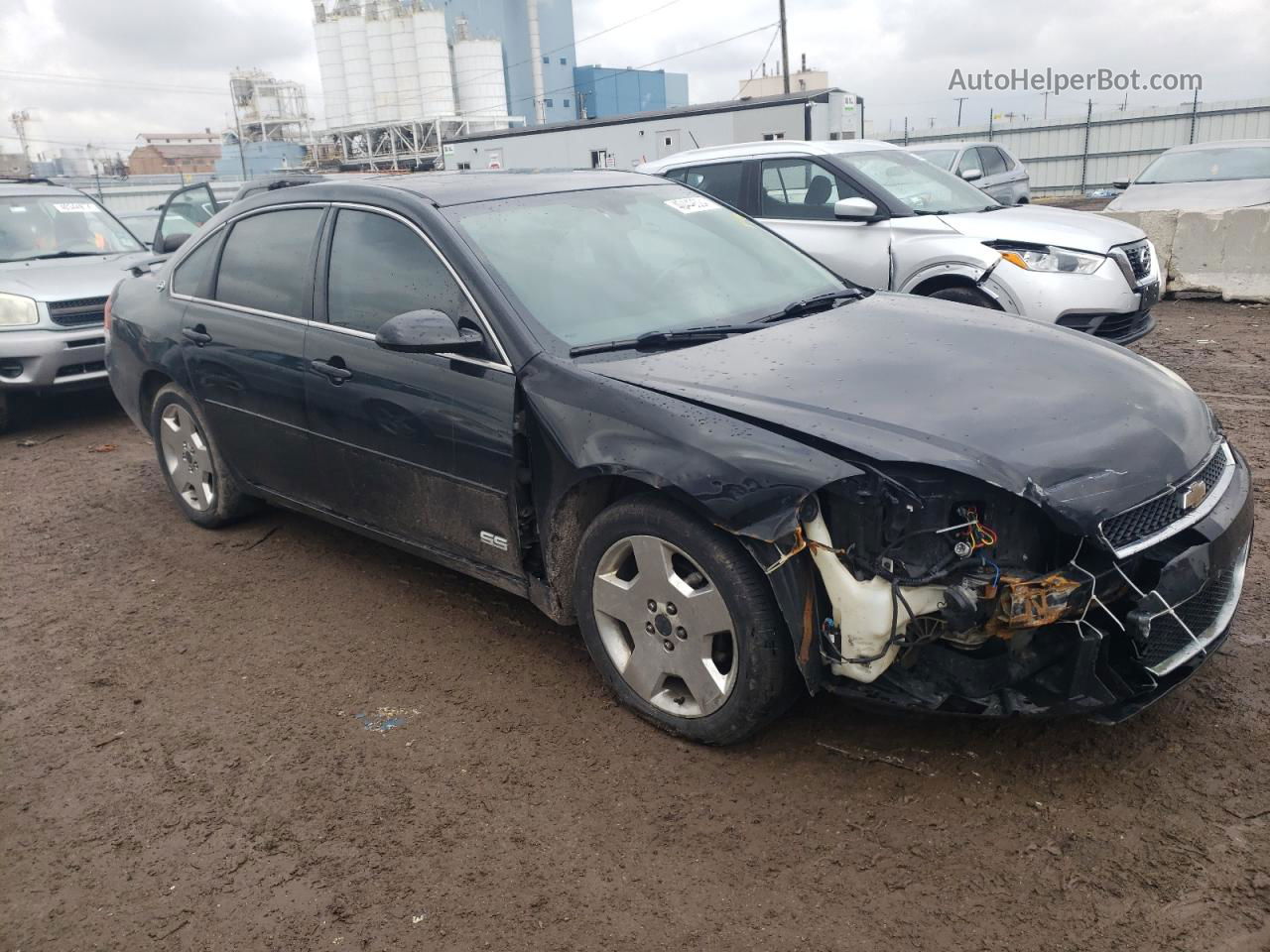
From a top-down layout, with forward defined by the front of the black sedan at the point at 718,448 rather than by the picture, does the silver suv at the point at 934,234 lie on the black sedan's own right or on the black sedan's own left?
on the black sedan's own left

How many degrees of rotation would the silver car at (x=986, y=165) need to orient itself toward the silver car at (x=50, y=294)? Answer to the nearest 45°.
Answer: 0° — it already faces it

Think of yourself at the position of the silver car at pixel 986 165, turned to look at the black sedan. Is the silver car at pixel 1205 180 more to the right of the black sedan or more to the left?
left

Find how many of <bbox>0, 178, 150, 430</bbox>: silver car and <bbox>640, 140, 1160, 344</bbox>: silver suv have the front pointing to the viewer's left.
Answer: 0

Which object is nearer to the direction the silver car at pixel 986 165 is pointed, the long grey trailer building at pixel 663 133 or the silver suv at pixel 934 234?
the silver suv

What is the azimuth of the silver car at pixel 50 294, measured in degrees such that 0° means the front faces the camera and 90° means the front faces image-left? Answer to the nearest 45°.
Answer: approximately 315°

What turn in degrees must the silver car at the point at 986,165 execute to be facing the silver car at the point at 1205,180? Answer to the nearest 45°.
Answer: approximately 90° to its left

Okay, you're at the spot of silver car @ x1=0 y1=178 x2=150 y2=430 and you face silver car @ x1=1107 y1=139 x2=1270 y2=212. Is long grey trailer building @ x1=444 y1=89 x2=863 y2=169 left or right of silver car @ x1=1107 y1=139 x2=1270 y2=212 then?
left
